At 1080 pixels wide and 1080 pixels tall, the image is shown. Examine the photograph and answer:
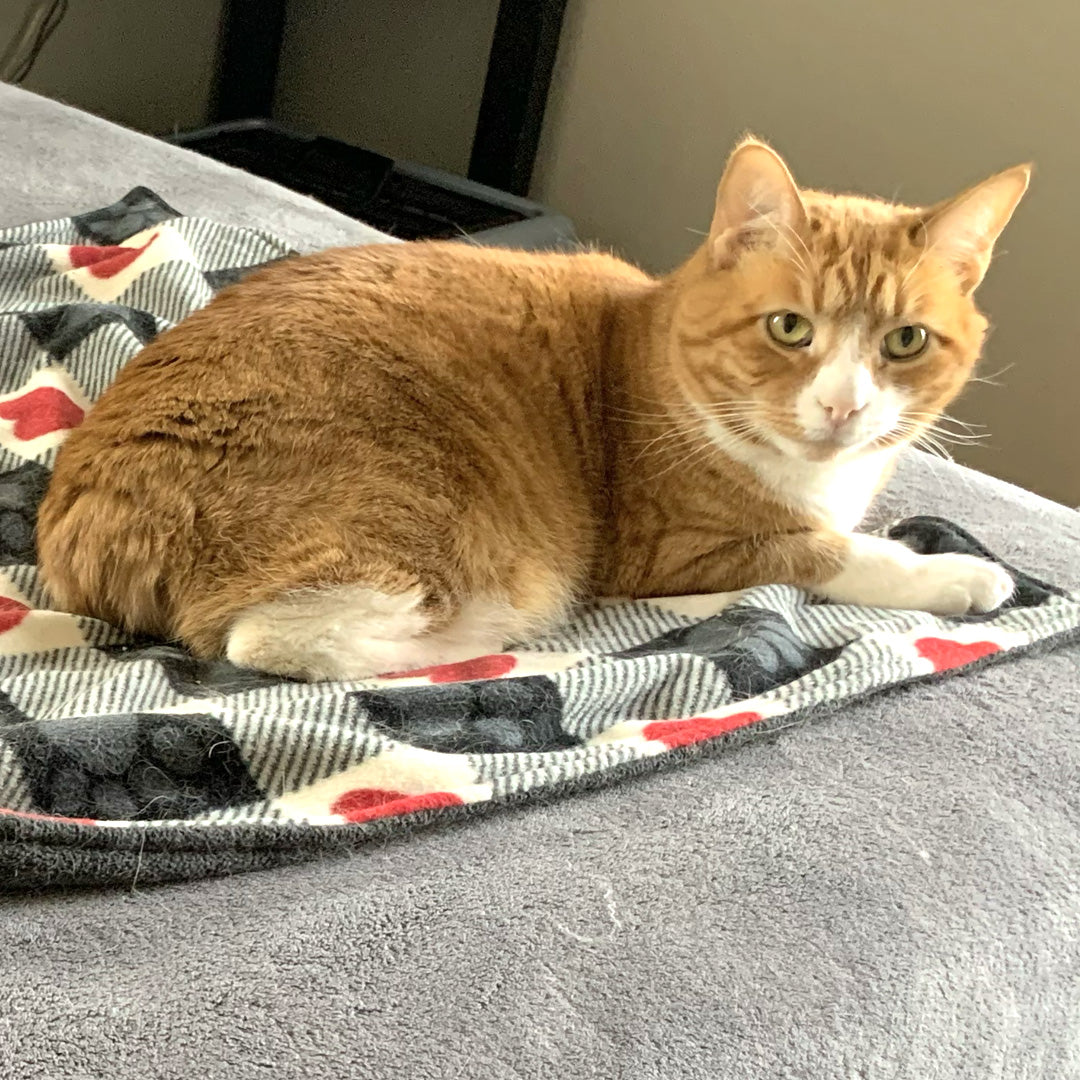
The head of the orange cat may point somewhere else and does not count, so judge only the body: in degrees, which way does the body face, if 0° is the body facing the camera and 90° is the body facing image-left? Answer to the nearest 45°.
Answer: approximately 270°
